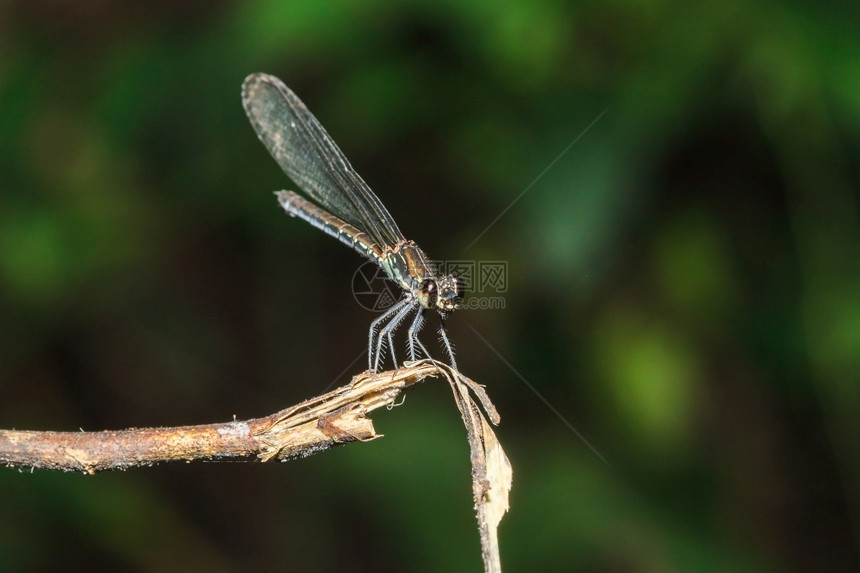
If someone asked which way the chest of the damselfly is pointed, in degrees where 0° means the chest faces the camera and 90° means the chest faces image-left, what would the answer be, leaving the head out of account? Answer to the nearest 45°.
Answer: approximately 315°
